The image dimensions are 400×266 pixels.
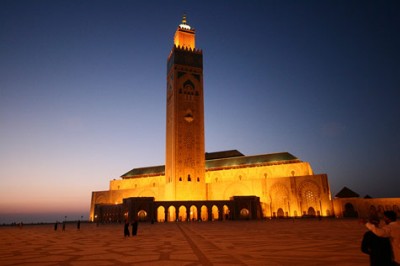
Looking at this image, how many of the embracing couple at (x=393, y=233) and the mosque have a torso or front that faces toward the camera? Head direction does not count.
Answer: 1

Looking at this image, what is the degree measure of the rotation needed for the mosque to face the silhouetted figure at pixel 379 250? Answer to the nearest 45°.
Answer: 0° — it already faces them

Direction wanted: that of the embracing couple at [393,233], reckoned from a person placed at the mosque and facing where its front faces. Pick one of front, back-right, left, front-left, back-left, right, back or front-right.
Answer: front

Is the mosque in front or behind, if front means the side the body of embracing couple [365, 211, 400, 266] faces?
in front

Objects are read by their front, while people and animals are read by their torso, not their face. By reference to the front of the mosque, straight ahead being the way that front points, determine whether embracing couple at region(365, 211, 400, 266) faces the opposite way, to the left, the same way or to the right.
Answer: the opposite way

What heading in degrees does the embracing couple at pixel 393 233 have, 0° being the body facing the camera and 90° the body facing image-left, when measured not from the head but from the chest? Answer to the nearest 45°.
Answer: approximately 135°

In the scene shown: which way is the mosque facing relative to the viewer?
toward the camera
